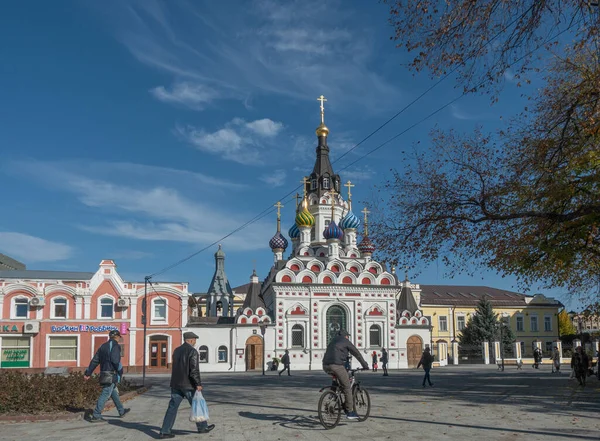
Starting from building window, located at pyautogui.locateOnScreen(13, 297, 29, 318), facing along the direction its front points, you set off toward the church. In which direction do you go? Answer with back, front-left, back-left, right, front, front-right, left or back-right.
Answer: left

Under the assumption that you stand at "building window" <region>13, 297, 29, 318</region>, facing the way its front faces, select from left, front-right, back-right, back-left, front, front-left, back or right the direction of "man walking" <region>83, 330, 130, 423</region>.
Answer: front

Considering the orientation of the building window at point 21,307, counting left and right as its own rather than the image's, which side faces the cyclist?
front

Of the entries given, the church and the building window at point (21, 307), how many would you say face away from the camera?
0

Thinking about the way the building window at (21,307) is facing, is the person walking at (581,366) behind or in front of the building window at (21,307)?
in front

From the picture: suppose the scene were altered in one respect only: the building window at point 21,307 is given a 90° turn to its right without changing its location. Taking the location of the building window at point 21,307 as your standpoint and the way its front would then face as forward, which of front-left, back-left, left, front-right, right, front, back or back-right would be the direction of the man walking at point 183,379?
left

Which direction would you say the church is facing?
toward the camera

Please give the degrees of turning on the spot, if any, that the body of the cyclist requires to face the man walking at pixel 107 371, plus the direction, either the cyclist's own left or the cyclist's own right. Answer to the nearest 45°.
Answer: approximately 135° to the cyclist's own left

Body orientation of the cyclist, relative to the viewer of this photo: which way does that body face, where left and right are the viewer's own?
facing away from the viewer and to the right of the viewer

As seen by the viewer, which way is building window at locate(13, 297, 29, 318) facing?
toward the camera

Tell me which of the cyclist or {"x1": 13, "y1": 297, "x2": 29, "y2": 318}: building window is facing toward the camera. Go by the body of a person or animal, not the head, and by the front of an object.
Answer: the building window
